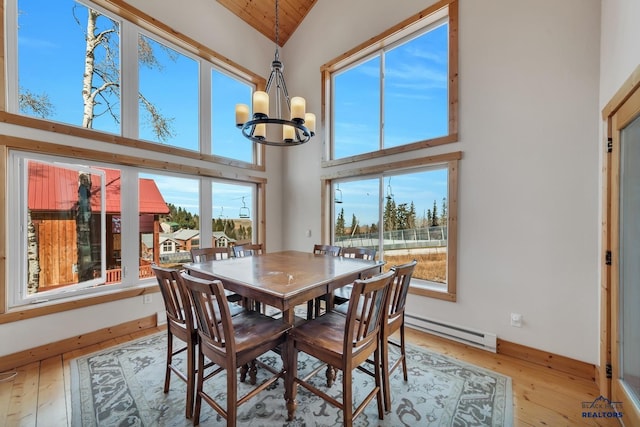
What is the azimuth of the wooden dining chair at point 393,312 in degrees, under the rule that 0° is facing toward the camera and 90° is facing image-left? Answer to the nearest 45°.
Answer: approximately 135°

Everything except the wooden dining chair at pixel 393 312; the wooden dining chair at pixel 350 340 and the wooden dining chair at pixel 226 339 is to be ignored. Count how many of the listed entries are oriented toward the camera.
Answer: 0

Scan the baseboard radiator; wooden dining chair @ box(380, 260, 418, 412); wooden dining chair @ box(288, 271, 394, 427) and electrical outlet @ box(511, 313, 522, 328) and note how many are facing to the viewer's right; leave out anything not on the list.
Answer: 0

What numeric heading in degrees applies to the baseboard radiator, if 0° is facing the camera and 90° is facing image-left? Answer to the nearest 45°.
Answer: approximately 45°

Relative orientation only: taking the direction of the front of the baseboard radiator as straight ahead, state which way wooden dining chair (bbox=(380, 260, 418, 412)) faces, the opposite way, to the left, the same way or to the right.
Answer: to the right

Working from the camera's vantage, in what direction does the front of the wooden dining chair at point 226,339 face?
facing away from the viewer and to the right of the viewer

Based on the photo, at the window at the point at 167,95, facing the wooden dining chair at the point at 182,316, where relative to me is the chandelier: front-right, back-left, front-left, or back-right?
front-left

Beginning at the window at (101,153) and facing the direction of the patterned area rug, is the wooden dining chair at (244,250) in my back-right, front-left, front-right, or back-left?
front-left

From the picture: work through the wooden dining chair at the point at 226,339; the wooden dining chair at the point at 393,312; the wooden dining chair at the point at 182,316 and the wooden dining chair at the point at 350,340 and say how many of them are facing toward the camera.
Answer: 0

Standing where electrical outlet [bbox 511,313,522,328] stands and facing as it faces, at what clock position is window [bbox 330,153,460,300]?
The window is roughly at 2 o'clock from the electrical outlet.

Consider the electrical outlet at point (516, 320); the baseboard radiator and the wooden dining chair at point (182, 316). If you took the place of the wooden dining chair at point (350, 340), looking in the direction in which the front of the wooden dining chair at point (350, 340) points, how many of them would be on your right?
2

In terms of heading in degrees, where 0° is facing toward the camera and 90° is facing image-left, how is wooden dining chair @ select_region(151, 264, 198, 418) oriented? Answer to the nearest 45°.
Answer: approximately 225°

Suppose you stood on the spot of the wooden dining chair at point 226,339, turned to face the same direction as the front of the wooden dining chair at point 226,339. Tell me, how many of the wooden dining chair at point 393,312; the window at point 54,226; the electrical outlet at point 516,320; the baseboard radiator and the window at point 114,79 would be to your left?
2

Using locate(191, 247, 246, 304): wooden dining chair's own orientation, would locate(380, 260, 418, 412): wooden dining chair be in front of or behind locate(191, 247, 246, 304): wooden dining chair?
in front

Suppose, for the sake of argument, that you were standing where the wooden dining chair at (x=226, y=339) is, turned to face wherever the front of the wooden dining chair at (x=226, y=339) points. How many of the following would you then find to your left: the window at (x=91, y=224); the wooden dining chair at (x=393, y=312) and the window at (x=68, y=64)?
2

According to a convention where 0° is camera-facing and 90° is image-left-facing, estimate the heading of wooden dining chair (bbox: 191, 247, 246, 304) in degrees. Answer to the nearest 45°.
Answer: approximately 315°

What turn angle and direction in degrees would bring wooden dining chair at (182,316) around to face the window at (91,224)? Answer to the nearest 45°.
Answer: approximately 90° to its left

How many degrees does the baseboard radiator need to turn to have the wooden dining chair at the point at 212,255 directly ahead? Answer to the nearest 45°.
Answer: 0° — it already faces it

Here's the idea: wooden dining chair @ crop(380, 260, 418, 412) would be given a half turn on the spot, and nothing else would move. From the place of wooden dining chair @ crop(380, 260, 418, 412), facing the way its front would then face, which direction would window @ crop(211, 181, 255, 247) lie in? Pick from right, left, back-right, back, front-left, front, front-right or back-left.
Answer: back

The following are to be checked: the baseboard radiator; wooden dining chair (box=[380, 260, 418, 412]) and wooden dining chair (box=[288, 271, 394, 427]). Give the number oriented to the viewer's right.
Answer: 0
